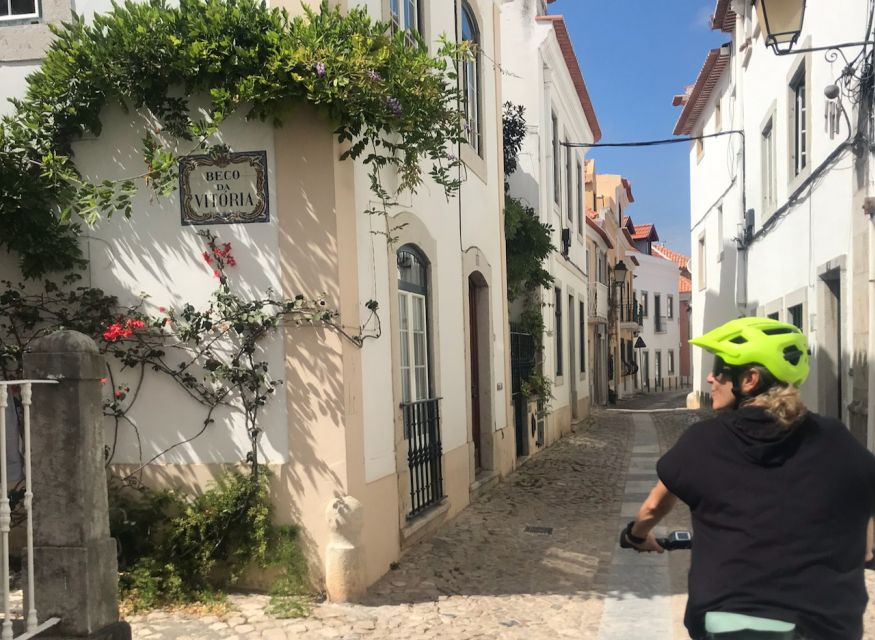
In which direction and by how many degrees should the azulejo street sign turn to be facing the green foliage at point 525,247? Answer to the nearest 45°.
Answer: approximately 135° to its left

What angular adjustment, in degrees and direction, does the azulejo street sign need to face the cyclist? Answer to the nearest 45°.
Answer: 0° — it already faces them

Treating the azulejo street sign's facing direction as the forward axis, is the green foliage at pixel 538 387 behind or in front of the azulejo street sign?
behind

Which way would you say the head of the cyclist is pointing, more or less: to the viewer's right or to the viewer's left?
to the viewer's left

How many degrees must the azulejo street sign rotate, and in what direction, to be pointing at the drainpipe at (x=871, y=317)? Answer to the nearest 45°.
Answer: approximately 90° to its left

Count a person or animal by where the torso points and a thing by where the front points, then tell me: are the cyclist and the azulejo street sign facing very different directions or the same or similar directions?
very different directions

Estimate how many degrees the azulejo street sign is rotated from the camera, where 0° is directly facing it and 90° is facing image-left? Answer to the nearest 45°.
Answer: approximately 0°

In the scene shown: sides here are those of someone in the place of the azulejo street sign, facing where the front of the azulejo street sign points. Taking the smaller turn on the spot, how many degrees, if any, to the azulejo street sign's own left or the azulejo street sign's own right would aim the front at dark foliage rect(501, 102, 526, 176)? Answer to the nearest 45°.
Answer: approximately 135° to the azulejo street sign's own left
